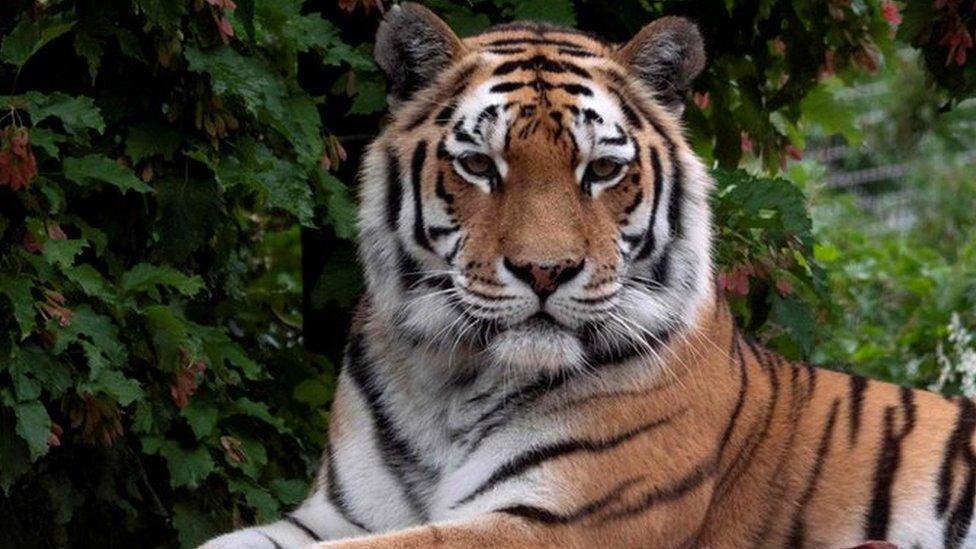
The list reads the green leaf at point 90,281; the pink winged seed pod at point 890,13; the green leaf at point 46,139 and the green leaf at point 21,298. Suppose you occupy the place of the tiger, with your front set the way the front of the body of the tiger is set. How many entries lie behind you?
1

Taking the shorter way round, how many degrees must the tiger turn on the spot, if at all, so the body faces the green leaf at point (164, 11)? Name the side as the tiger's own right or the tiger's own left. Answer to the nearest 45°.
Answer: approximately 45° to the tiger's own right

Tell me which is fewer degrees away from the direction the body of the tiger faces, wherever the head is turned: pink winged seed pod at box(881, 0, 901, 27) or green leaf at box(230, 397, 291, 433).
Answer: the green leaf

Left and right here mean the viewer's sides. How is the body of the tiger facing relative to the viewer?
facing the viewer and to the left of the viewer

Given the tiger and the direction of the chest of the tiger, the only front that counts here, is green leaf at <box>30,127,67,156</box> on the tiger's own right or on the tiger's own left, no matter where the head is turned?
on the tiger's own right

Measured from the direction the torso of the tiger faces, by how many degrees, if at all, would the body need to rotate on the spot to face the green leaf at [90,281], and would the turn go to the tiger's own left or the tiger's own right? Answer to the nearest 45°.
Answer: approximately 45° to the tiger's own right

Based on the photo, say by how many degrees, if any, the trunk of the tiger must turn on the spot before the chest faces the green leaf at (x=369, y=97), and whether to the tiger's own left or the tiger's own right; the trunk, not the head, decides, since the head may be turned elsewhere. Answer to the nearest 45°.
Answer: approximately 90° to the tiger's own right

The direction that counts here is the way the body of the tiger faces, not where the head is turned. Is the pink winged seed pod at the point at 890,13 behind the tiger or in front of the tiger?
behind
